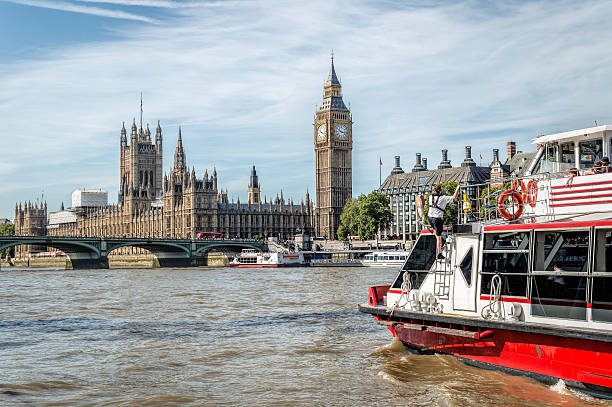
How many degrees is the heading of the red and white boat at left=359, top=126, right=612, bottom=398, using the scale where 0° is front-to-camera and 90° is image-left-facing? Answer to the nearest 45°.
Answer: approximately 135°
